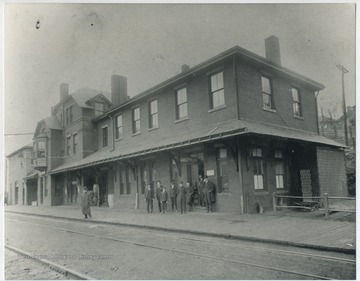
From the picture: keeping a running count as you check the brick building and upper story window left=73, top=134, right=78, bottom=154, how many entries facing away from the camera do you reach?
0

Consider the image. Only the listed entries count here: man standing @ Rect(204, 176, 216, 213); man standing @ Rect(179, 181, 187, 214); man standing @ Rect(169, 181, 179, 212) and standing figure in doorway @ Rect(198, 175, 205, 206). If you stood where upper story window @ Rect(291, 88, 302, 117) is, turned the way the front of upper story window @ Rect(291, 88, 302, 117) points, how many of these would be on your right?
4

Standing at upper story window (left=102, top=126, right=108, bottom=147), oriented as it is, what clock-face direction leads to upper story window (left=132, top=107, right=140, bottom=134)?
upper story window (left=132, top=107, right=140, bottom=134) is roughly at 10 o'clock from upper story window (left=102, top=126, right=108, bottom=147).

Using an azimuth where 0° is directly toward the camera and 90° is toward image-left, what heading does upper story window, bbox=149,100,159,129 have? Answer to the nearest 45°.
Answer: approximately 45°

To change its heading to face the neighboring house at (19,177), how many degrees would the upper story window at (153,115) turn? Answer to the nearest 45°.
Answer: approximately 90° to its right

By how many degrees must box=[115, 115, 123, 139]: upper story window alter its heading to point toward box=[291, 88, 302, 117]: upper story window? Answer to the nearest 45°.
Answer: approximately 90° to its left

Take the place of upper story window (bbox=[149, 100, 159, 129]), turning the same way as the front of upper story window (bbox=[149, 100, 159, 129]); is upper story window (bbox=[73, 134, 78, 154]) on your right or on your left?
on your right

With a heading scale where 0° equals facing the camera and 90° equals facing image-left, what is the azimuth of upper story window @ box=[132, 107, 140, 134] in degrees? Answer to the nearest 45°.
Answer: approximately 45°

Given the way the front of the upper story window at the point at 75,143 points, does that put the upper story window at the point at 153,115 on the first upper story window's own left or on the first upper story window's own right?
on the first upper story window's own left

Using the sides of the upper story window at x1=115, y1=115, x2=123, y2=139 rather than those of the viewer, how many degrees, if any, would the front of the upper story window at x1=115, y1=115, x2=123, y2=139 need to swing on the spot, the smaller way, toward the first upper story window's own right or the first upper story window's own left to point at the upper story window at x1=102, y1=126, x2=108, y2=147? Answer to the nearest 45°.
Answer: approximately 135° to the first upper story window's own right
